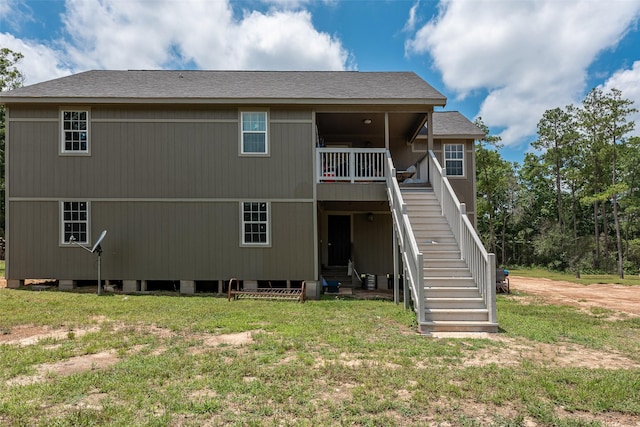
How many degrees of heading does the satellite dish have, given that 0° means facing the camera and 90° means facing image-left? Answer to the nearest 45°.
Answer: approximately 90°

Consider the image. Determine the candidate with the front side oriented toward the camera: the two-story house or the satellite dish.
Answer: the two-story house

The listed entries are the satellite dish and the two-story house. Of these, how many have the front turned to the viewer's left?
1

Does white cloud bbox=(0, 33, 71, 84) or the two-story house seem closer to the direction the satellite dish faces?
the white cloud

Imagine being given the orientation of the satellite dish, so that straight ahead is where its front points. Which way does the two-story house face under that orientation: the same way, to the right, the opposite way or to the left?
to the left

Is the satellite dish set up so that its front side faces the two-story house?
no

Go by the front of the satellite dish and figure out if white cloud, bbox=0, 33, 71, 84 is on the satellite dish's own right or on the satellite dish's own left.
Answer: on the satellite dish's own right

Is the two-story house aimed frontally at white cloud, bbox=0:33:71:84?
no

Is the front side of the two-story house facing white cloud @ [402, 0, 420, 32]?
no
